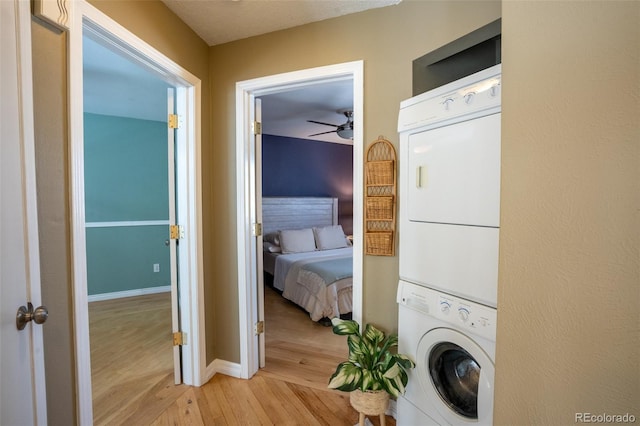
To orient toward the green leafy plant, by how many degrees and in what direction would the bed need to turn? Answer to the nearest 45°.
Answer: approximately 45° to its right

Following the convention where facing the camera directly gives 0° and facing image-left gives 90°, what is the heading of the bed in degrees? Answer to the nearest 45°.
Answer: approximately 315°

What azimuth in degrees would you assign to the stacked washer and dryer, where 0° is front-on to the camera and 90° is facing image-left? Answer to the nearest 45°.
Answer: approximately 45°

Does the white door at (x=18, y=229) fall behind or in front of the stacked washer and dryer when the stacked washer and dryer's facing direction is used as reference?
in front

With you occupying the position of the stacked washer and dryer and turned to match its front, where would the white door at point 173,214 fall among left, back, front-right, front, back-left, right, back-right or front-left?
front-right

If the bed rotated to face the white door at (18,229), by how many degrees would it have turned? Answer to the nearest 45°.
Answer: approximately 45° to its right

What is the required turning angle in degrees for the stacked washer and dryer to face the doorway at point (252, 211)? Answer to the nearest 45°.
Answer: approximately 45° to its right

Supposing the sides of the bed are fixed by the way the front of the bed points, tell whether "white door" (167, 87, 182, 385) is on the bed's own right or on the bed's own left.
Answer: on the bed's own right

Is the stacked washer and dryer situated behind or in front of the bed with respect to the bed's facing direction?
in front

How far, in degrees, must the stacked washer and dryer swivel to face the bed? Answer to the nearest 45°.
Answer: approximately 90° to its right
